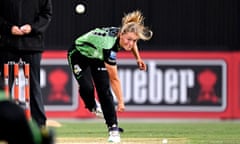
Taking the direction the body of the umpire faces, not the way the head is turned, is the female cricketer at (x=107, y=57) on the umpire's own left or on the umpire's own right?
on the umpire's own left

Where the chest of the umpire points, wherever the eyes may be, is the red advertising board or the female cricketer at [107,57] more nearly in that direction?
the female cricketer

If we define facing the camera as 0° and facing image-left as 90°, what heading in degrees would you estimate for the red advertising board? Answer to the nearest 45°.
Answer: approximately 0°

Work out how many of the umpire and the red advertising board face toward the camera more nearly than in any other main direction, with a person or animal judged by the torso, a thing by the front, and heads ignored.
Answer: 2
